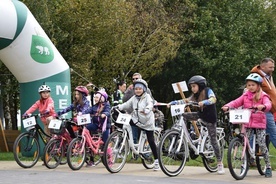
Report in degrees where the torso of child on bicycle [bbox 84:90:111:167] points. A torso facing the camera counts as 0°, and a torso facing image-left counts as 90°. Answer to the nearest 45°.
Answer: approximately 45°

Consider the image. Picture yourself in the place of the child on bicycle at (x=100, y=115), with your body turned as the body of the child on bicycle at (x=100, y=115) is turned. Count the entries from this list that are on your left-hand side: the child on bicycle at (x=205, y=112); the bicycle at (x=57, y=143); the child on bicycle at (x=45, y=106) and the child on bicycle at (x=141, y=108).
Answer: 2

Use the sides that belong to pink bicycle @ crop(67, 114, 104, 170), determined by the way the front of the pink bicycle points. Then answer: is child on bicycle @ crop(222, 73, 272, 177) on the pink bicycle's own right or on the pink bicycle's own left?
on the pink bicycle's own left

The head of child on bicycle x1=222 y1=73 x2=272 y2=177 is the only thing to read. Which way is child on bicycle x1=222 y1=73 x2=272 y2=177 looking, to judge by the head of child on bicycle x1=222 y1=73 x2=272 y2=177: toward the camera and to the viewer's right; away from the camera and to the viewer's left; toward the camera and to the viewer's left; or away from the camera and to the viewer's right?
toward the camera and to the viewer's left

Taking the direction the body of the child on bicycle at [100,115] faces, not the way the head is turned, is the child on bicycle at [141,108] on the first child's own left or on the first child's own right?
on the first child's own left

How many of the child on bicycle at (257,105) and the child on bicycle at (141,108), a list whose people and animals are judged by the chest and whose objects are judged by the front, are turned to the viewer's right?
0
